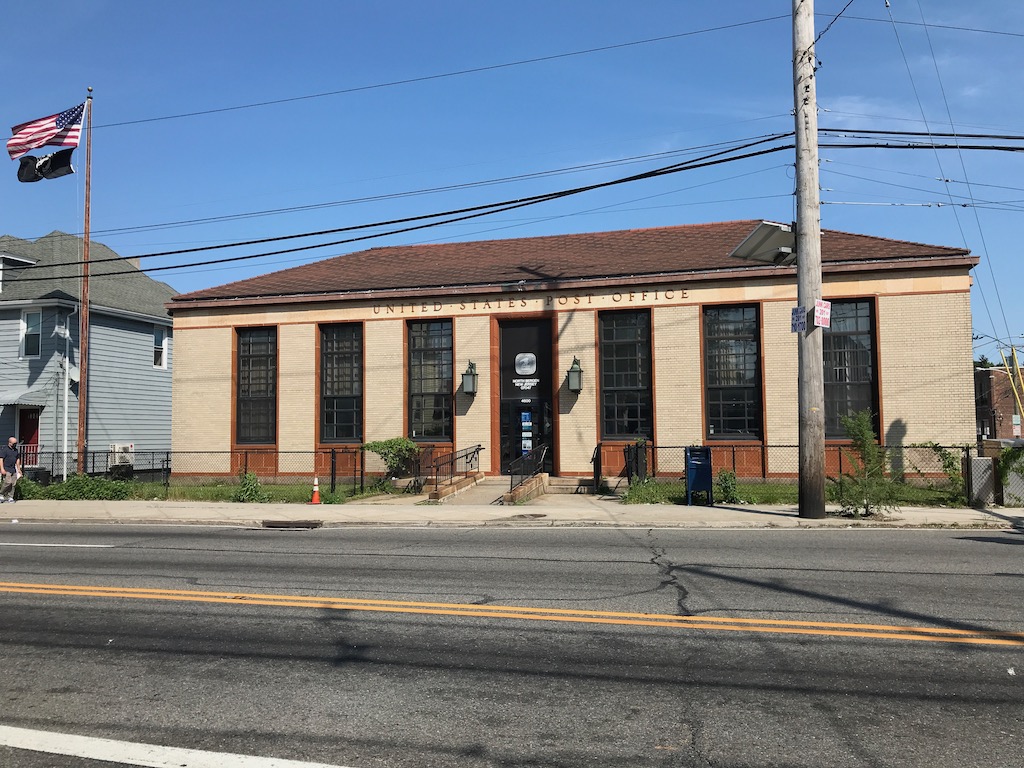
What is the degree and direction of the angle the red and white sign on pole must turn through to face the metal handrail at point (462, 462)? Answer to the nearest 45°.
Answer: approximately 135° to its right

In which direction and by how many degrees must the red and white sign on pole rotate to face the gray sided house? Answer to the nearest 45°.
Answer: approximately 90° to its right

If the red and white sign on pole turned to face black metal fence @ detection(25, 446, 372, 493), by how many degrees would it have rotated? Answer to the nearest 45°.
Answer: approximately 90° to its right

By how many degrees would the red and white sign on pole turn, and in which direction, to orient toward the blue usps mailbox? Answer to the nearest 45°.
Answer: approximately 135° to its right

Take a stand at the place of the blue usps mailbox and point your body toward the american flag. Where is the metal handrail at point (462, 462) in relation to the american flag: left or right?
right

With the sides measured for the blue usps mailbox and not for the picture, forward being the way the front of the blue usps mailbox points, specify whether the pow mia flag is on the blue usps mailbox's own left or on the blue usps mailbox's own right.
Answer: on the blue usps mailbox's own right

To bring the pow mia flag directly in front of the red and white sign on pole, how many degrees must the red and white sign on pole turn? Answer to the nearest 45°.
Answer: approximately 90° to its right

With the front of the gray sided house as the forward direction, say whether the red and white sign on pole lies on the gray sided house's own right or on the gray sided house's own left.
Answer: on the gray sided house's own left

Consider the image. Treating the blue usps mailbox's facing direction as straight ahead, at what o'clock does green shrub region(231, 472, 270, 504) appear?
The green shrub is roughly at 3 o'clock from the blue usps mailbox.

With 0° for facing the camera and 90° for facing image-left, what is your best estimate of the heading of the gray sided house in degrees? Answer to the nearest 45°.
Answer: approximately 45°

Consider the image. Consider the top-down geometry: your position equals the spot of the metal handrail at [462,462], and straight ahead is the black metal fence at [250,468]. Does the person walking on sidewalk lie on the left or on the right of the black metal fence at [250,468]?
left
